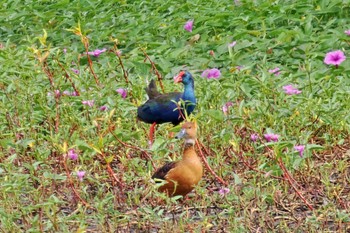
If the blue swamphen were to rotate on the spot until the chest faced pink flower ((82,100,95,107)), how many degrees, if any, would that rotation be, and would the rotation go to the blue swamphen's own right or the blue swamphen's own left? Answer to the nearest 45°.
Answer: approximately 135° to the blue swamphen's own left

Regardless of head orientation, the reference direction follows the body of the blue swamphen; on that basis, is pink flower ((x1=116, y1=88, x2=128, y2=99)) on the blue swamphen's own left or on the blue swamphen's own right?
on the blue swamphen's own left

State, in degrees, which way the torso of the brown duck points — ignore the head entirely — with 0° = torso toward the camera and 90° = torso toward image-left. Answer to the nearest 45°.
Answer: approximately 315°

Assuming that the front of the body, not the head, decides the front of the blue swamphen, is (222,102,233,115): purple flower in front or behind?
in front

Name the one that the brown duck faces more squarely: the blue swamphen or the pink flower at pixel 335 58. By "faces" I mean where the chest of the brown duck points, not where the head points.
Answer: the pink flower

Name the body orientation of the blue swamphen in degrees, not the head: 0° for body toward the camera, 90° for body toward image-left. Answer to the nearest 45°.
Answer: approximately 270°

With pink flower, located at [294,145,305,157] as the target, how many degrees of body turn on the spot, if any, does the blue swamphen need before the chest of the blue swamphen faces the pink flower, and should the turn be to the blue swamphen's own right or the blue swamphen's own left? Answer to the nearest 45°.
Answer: approximately 45° to the blue swamphen's own right

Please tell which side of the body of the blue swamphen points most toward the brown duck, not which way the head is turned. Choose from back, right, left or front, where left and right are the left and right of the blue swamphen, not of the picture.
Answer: right

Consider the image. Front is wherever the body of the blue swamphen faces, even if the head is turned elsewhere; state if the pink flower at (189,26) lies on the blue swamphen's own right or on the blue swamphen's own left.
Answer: on the blue swamphen's own left

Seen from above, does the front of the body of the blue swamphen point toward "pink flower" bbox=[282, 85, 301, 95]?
yes

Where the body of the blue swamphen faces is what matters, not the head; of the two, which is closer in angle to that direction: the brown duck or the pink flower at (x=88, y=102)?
the brown duck
